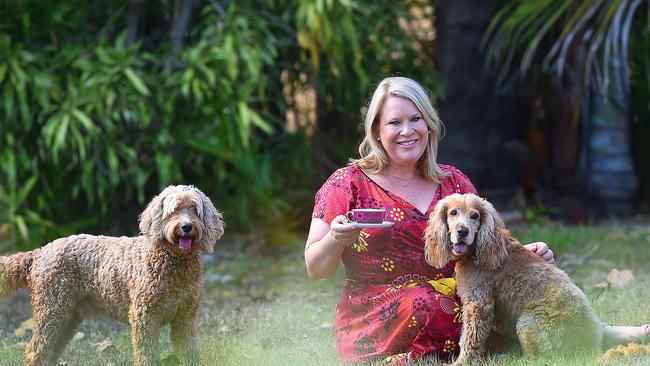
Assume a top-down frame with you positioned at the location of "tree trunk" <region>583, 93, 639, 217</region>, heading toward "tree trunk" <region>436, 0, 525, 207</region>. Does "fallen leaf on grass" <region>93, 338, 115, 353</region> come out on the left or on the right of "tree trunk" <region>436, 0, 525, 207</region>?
left

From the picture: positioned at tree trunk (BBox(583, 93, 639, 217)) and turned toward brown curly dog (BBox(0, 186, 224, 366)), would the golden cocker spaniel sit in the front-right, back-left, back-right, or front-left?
front-left

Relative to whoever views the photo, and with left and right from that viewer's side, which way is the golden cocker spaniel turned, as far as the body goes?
facing to the left of the viewer

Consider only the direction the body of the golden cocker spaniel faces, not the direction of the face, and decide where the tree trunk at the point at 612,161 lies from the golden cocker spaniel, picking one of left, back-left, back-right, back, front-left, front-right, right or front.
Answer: right

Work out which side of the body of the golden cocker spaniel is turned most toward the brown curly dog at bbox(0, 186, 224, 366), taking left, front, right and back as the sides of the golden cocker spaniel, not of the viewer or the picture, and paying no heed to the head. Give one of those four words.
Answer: front

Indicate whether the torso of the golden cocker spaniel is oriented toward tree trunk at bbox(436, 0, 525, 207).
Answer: no

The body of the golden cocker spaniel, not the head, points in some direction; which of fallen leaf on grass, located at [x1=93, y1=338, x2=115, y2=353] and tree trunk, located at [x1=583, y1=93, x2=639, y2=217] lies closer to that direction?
the fallen leaf on grass

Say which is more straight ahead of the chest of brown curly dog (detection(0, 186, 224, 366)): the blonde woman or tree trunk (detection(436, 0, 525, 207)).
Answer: the blonde woman

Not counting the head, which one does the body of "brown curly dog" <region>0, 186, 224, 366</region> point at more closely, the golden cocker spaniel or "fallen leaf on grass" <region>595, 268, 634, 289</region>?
the golden cocker spaniel

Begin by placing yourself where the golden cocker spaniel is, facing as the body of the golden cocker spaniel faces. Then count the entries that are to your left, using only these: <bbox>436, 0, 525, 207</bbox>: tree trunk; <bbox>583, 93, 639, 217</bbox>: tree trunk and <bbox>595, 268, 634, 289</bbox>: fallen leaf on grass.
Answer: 0

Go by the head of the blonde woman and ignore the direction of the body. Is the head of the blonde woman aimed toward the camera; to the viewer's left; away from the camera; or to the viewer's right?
toward the camera

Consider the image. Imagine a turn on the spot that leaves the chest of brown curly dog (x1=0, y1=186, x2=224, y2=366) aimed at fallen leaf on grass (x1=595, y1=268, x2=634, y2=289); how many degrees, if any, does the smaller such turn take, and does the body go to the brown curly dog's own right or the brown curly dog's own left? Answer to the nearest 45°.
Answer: approximately 45° to the brown curly dog's own left

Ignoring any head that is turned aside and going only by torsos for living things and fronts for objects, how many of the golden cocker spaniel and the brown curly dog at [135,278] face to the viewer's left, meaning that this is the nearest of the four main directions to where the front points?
1

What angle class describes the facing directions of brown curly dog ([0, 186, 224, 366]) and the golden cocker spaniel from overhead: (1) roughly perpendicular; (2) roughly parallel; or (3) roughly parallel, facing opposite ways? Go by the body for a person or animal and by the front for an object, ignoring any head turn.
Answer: roughly parallel, facing opposite ways

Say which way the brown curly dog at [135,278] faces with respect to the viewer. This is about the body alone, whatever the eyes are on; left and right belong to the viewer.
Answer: facing the viewer and to the right of the viewer
